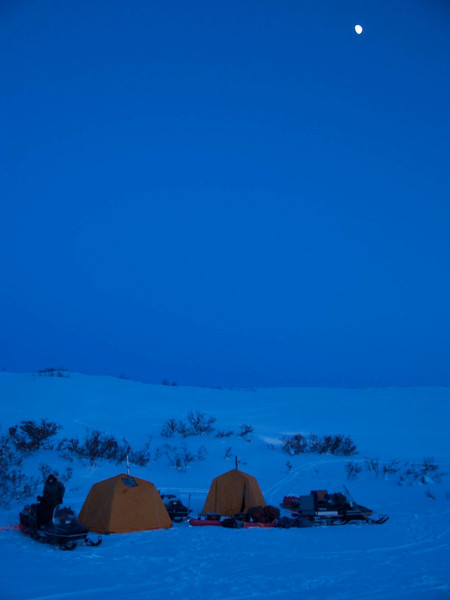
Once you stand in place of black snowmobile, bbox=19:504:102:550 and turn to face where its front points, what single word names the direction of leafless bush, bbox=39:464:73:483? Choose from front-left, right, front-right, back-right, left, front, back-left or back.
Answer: back-left

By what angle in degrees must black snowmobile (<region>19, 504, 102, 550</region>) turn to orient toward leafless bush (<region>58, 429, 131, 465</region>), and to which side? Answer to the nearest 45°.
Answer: approximately 135° to its left

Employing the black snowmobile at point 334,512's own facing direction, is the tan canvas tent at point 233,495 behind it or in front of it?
behind

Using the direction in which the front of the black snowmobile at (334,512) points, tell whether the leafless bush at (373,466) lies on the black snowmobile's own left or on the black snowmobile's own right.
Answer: on the black snowmobile's own left

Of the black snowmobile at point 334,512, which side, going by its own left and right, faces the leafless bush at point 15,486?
back

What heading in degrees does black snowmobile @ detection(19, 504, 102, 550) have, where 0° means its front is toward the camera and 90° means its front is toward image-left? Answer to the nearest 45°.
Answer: approximately 315°

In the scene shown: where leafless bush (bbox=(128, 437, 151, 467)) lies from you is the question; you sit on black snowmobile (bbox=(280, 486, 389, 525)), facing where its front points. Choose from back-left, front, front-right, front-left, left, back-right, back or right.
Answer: back-left

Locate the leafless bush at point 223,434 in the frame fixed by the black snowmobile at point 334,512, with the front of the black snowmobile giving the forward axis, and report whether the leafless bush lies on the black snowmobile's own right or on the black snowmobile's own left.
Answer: on the black snowmobile's own left

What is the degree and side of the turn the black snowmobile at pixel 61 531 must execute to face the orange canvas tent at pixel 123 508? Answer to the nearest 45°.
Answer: approximately 90° to its left

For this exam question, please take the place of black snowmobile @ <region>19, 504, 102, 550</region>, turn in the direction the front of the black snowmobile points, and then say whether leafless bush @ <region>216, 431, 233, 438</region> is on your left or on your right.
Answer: on your left

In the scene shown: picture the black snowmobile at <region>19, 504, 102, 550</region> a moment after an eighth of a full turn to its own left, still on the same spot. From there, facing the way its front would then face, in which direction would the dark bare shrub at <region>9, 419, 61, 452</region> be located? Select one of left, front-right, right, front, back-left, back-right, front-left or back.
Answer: left

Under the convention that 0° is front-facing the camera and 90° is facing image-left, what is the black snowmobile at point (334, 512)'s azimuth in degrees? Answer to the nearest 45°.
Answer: approximately 270°
